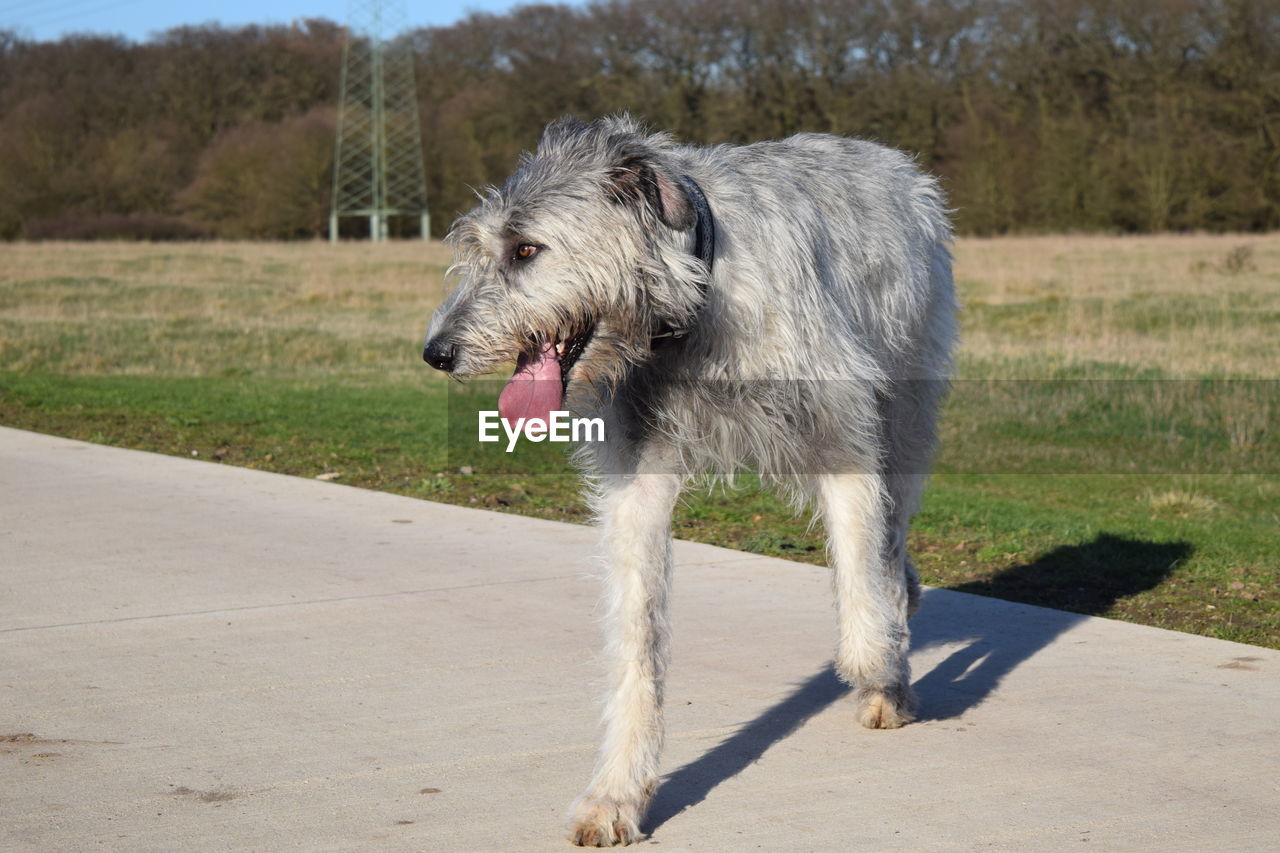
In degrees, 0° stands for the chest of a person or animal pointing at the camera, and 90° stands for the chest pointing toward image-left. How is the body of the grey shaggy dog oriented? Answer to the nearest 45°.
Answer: approximately 45°
